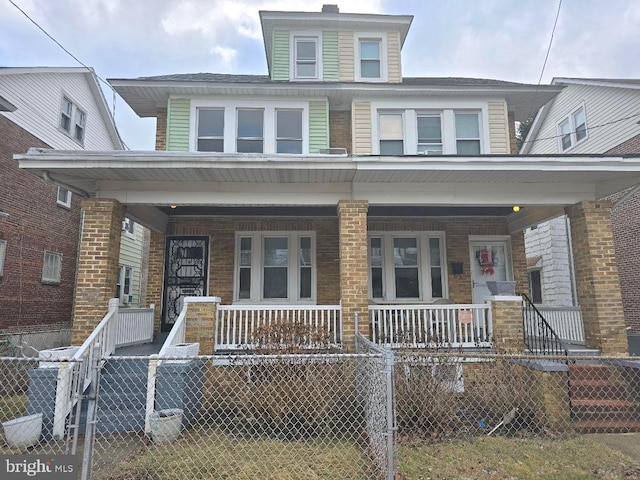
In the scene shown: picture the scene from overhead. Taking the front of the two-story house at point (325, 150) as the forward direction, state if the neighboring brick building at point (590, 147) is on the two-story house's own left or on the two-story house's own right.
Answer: on the two-story house's own left

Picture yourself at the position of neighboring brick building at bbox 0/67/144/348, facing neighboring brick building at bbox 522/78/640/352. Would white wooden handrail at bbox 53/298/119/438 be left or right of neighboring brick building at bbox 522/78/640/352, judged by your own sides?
right

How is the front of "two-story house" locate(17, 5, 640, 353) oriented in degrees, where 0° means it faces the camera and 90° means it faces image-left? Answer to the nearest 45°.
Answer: approximately 0°

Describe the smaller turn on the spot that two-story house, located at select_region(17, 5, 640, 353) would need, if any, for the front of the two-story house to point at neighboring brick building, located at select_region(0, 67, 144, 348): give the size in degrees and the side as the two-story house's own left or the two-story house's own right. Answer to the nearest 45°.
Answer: approximately 90° to the two-story house's own right
